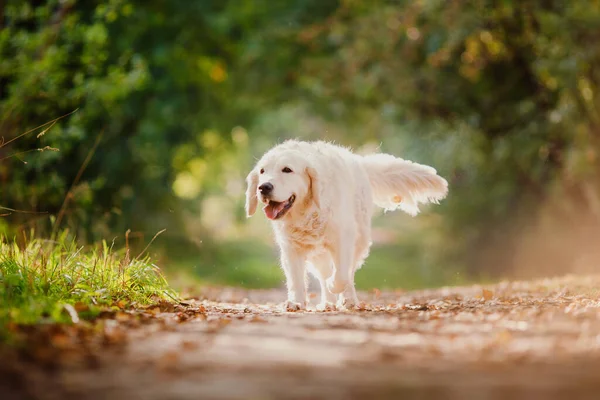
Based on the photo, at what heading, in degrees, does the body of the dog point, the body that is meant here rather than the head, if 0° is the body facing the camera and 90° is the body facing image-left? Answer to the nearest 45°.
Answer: approximately 45°
